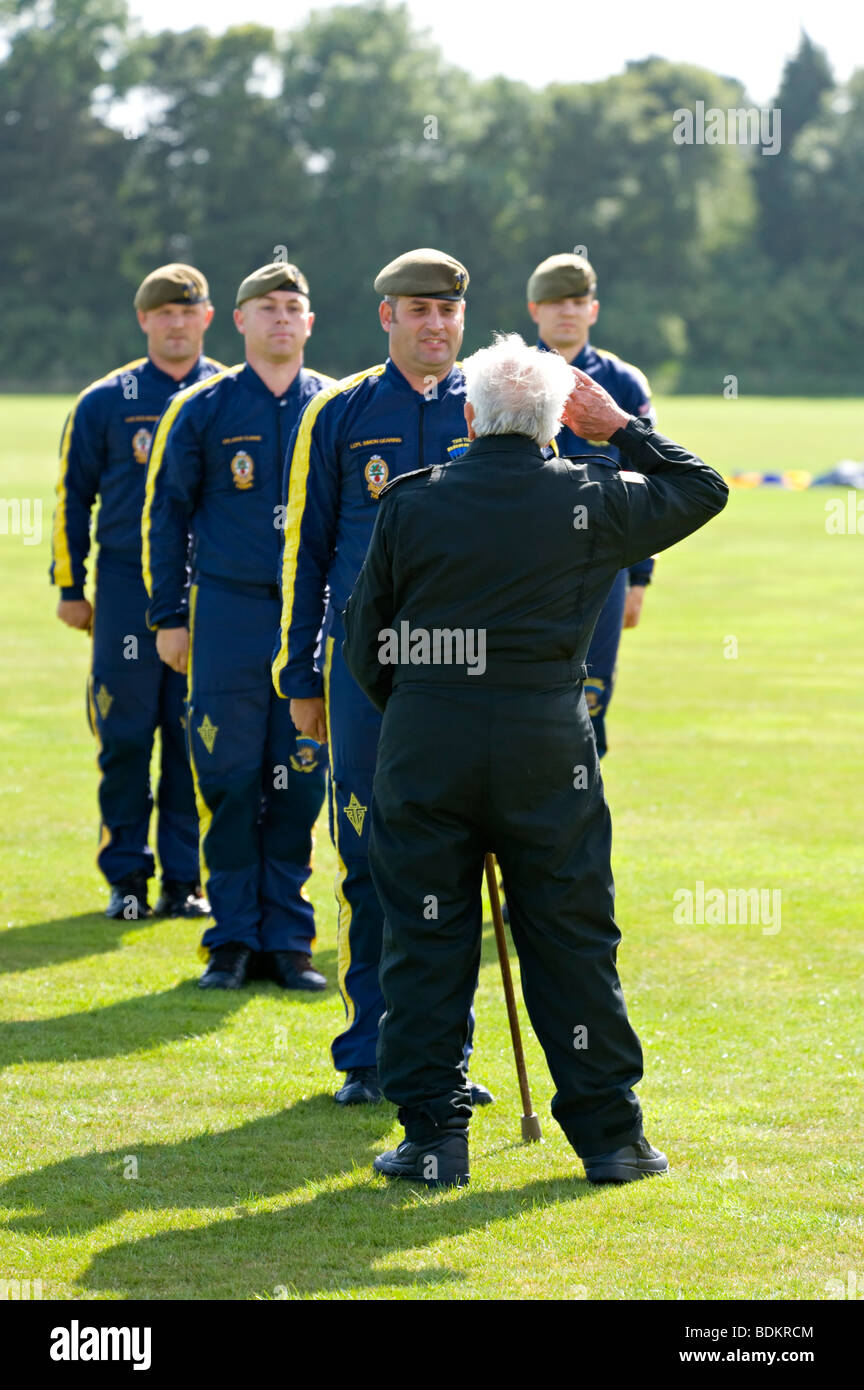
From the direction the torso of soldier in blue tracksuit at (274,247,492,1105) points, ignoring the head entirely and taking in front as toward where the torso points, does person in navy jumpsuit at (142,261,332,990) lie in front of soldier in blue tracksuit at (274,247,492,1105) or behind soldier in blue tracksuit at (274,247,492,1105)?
behind

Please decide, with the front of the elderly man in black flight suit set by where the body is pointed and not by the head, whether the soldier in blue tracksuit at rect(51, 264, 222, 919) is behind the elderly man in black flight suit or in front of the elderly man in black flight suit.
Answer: in front

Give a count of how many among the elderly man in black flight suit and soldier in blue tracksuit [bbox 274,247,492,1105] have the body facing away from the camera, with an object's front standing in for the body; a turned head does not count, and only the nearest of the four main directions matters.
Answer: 1

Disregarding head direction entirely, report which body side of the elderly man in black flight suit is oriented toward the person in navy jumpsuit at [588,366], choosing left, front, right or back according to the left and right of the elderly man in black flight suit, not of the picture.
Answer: front

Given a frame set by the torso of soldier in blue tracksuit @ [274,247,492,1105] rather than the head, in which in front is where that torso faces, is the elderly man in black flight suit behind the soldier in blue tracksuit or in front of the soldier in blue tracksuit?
in front

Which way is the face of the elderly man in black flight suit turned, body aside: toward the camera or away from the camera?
away from the camera

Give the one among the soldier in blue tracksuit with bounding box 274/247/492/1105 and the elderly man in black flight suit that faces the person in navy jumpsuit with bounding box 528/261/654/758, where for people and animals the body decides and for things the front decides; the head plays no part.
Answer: the elderly man in black flight suit

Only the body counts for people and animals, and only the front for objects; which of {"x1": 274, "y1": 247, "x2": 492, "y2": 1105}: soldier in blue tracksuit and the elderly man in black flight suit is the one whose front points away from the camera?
the elderly man in black flight suit

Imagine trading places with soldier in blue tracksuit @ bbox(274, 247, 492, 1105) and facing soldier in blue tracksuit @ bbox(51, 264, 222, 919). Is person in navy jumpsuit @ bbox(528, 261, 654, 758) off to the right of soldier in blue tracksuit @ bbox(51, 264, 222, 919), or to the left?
right

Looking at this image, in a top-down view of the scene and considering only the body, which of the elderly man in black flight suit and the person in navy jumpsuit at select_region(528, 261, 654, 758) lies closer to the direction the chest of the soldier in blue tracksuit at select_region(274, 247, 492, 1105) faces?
the elderly man in black flight suit

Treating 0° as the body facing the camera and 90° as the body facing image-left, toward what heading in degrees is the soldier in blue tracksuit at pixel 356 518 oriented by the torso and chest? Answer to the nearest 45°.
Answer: approximately 315°

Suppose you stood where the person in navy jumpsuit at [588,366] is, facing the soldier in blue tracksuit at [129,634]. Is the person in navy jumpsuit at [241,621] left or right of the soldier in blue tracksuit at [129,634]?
left

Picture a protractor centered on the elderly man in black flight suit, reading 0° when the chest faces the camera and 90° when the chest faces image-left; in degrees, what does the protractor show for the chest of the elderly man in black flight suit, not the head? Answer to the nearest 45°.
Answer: approximately 180°

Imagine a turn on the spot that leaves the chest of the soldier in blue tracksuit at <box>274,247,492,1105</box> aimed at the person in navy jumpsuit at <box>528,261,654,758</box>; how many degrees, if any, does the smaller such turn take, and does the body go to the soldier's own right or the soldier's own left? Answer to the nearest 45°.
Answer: approximately 135° to the soldier's own left
